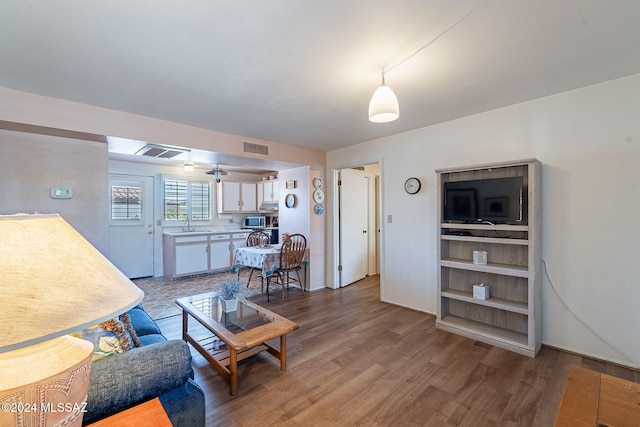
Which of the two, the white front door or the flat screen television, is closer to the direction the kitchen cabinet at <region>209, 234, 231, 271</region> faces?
the flat screen television

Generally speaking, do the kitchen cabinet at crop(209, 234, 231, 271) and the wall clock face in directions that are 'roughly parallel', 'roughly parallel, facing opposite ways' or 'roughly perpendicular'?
roughly perpendicular

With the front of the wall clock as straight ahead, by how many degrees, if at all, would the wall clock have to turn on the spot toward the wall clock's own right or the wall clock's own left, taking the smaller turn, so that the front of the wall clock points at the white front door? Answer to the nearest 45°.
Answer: approximately 45° to the wall clock's own right

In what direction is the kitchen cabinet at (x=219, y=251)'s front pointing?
toward the camera

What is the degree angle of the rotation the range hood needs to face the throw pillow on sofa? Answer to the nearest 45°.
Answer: approximately 45° to its left

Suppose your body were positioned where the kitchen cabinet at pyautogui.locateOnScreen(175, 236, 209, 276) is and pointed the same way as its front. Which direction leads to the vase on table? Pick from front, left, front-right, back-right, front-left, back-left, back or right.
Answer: front

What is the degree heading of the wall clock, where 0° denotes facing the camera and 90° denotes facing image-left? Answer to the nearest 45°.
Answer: approximately 45°

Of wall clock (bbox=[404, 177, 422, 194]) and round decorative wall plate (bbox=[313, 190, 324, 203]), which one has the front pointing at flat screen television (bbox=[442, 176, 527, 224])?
the round decorative wall plate

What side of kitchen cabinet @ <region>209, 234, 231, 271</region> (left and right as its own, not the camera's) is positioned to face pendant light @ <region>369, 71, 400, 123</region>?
front

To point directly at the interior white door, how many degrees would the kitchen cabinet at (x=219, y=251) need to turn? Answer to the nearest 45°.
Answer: approximately 45° to its left
